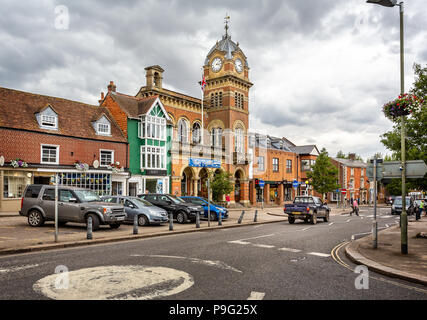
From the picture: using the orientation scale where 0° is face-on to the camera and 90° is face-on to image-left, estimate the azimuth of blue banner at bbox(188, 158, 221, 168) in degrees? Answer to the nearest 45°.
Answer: approximately 0°

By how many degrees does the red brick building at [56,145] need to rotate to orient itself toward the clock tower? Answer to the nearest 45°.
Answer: approximately 90° to its left

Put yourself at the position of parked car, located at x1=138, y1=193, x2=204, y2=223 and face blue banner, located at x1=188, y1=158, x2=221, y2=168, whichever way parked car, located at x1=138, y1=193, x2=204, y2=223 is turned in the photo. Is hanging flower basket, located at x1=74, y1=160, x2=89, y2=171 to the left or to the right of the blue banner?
left

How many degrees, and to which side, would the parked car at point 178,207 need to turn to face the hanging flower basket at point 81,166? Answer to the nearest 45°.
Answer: approximately 180°

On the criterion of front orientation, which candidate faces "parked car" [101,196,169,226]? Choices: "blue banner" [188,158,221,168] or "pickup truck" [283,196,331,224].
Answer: the blue banner
